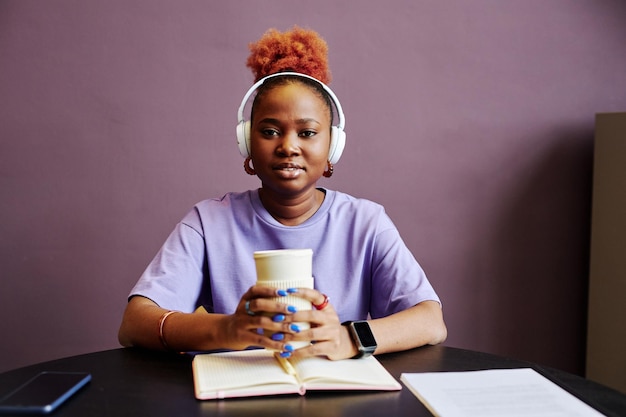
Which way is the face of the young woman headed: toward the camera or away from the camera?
toward the camera

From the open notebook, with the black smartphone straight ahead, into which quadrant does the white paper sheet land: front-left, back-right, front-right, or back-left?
back-left

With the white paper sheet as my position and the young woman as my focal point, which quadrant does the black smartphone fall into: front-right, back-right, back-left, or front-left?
front-left

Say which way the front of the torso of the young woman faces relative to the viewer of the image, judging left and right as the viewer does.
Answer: facing the viewer

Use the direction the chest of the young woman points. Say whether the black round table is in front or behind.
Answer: in front

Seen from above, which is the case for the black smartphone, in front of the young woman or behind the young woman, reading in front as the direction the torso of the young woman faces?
in front
